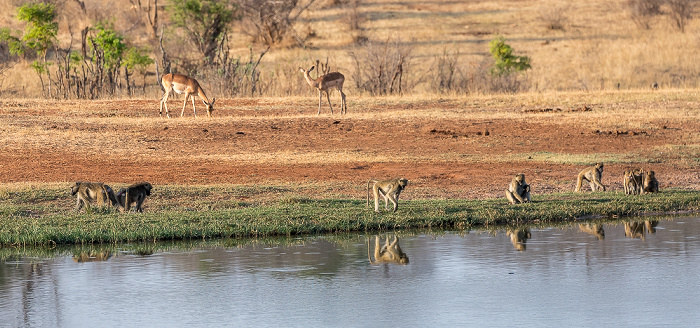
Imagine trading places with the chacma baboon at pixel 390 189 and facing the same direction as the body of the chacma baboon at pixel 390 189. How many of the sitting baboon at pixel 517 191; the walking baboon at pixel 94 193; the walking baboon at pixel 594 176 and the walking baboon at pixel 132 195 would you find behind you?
2

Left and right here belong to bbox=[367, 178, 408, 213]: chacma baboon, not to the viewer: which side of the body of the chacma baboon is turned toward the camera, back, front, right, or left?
right

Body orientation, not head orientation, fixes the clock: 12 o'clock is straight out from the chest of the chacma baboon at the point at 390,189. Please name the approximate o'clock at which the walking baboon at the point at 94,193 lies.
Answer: The walking baboon is roughly at 6 o'clock from the chacma baboon.

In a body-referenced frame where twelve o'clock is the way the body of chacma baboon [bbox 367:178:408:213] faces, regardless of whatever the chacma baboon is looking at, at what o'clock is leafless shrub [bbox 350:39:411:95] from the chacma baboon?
The leafless shrub is roughly at 9 o'clock from the chacma baboon.

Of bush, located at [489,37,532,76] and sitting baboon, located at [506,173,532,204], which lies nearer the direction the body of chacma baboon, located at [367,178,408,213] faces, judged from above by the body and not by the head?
the sitting baboon

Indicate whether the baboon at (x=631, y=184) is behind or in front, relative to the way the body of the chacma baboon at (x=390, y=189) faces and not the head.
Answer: in front

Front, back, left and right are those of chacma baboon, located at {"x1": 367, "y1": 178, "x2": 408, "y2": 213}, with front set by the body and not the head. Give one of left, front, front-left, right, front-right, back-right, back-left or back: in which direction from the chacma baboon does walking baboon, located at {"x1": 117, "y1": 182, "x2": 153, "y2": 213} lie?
back
